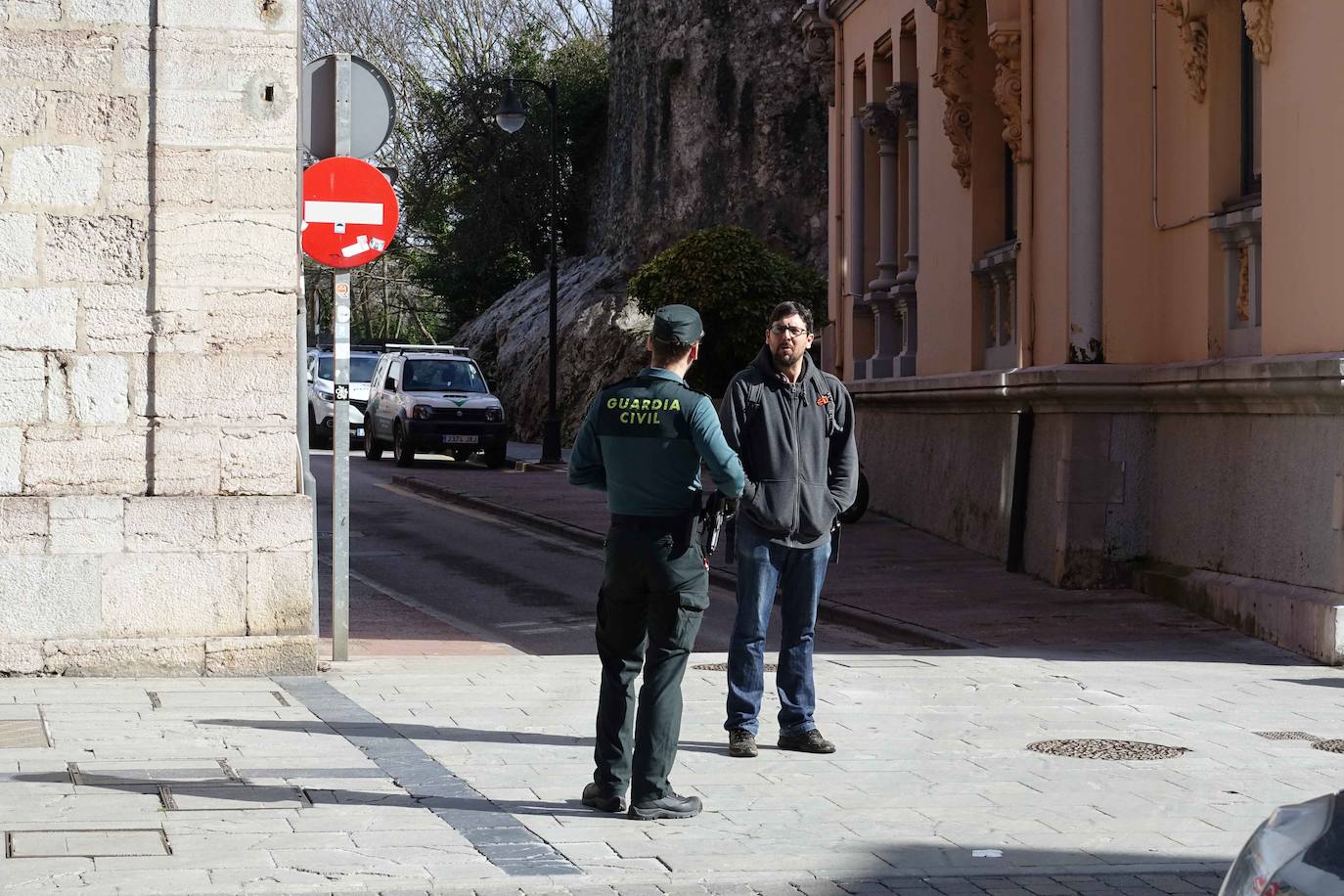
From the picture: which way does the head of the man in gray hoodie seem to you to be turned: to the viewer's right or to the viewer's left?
to the viewer's left

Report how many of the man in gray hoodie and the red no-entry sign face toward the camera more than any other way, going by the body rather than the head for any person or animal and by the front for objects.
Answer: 2

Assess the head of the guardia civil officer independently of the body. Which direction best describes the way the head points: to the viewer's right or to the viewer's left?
to the viewer's right

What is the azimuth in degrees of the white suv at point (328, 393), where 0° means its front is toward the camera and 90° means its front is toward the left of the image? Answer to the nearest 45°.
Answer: approximately 315°

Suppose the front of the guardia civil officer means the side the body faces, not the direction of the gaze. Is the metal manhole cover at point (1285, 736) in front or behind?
in front

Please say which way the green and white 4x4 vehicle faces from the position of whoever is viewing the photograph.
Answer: facing the viewer and to the right of the viewer

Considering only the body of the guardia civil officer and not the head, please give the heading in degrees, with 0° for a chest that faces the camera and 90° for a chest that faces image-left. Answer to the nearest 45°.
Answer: approximately 225°

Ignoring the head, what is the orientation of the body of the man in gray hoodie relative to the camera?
toward the camera

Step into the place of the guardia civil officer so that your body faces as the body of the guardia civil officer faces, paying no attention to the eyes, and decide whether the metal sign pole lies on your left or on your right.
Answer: on your left

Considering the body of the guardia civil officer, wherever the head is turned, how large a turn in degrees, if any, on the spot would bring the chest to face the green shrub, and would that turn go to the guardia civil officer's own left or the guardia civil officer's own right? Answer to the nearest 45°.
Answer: approximately 45° to the guardia civil officer's own left

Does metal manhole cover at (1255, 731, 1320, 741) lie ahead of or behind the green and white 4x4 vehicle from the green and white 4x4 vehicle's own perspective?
ahead

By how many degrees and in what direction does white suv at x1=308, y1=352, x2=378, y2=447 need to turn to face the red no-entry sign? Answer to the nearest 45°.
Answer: approximately 45° to its right

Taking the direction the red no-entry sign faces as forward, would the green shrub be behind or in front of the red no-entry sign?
behind

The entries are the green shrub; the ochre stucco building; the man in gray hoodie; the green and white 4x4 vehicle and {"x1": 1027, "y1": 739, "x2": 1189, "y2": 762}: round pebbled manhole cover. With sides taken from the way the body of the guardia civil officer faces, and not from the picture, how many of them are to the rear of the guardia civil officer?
0

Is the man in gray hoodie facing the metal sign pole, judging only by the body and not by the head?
no

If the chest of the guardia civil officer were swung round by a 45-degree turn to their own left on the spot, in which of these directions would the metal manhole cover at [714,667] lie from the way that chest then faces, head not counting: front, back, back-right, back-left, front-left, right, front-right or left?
front

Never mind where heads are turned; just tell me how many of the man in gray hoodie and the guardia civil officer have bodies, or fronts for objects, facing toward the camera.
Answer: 1
